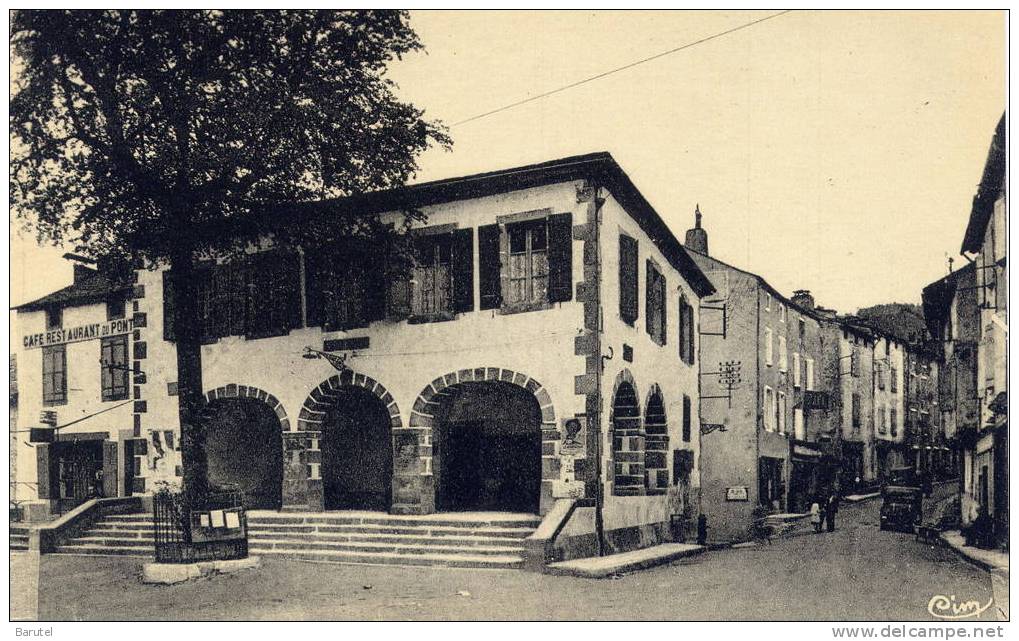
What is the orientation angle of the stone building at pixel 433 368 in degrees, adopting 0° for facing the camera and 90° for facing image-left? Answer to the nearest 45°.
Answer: approximately 45°

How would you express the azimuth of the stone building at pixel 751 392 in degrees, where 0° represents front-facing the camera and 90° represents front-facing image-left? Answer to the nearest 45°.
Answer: approximately 315°

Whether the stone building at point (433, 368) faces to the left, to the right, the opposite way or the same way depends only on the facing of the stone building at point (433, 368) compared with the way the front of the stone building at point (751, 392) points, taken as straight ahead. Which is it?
to the right

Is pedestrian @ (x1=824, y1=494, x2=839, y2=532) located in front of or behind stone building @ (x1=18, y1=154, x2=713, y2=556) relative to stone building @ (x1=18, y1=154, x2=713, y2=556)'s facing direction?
behind
